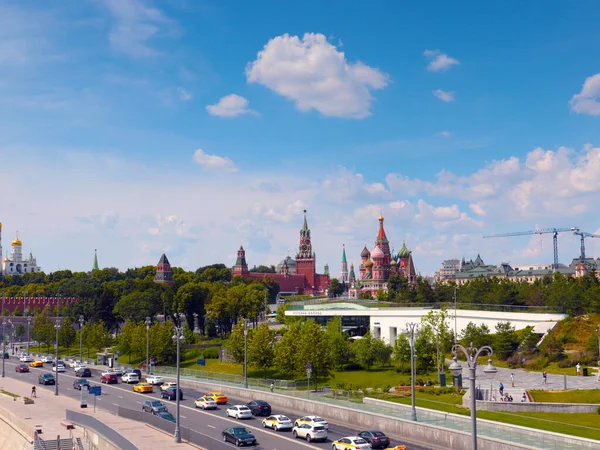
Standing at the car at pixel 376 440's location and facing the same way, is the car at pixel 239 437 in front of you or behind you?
in front

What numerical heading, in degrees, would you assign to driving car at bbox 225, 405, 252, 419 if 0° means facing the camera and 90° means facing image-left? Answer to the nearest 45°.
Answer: approximately 135°

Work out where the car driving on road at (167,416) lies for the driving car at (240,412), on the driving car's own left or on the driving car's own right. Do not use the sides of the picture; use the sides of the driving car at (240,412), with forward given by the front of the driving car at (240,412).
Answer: on the driving car's own left

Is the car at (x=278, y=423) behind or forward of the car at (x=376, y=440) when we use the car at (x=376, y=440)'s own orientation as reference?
forward

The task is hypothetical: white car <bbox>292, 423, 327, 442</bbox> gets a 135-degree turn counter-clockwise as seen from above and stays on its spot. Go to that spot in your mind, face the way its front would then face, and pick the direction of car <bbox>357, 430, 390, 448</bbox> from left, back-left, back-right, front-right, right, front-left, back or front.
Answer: front-left

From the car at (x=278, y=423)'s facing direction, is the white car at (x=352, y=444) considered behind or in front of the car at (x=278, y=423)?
behind

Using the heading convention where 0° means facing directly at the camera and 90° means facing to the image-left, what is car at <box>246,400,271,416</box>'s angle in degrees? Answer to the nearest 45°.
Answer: approximately 135°

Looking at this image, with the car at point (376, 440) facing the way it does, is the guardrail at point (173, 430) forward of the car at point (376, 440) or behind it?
forward

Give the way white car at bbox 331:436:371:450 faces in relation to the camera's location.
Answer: facing away from the viewer and to the left of the viewer

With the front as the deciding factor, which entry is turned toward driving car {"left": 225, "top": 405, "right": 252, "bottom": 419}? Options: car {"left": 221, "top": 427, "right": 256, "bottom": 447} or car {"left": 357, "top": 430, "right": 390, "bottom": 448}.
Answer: car {"left": 357, "top": 430, "right": 390, "bottom": 448}
